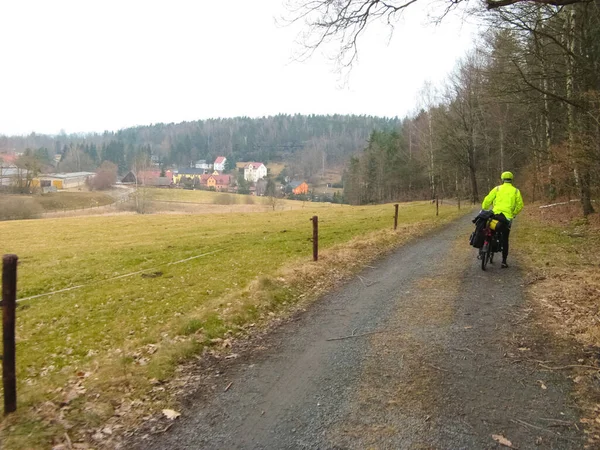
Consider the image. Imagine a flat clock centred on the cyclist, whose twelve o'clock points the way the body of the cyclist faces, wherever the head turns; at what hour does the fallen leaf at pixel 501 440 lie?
The fallen leaf is roughly at 6 o'clock from the cyclist.

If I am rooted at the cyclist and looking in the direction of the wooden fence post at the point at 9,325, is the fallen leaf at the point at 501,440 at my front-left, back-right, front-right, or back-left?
front-left

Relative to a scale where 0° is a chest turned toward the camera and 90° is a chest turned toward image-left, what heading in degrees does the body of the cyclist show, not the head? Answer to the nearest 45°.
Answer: approximately 180°

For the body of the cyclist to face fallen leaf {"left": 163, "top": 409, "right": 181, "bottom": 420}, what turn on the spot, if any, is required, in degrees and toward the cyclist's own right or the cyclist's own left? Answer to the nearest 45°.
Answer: approximately 180°
